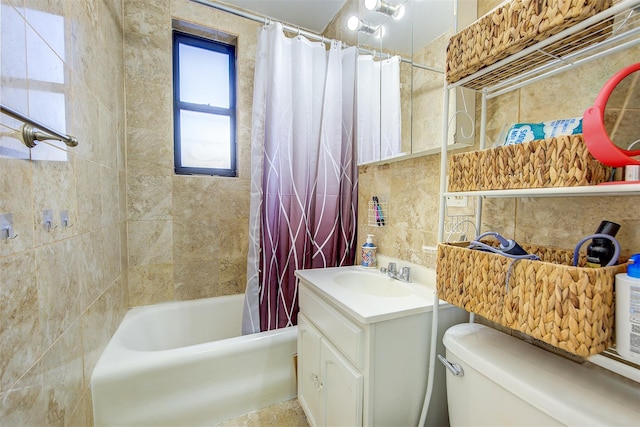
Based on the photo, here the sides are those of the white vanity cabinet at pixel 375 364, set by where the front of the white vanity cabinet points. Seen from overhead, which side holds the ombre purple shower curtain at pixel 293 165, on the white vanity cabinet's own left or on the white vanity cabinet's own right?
on the white vanity cabinet's own right

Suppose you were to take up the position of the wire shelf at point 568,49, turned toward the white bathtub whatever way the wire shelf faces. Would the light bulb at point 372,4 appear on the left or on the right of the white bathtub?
right

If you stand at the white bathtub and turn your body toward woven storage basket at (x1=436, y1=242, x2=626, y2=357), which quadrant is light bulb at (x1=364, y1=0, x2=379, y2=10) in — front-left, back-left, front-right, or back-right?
front-left

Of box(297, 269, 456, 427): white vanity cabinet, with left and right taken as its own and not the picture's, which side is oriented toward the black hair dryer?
left

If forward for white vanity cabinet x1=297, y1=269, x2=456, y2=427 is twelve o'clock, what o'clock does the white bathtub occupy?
The white bathtub is roughly at 2 o'clock from the white vanity cabinet.

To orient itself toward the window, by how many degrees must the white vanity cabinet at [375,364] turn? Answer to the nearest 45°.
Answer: approximately 90° to its right

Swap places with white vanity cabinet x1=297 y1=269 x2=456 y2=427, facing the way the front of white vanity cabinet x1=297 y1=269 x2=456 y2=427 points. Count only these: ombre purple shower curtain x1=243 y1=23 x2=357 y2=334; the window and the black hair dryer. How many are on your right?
2

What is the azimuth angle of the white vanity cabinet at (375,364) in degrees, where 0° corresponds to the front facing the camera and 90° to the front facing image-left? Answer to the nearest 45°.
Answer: approximately 45°
